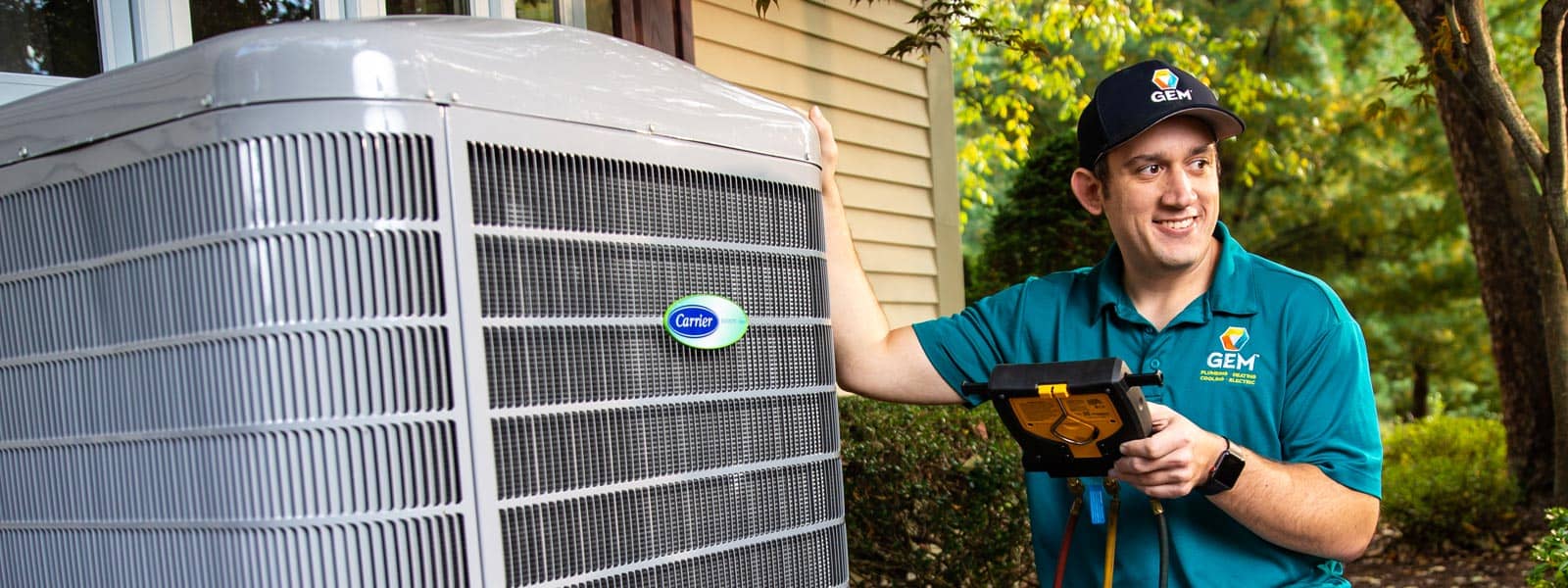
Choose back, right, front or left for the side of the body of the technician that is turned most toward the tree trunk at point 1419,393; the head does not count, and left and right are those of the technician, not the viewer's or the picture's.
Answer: back

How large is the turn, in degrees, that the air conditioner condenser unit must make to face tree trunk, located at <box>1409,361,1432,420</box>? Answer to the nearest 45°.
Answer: approximately 90° to its left

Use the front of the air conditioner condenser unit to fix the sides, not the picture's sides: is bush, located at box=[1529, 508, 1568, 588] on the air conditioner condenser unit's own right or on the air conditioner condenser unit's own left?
on the air conditioner condenser unit's own left

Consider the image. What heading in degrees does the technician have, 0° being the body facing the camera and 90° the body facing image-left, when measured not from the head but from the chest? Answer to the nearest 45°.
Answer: approximately 0°

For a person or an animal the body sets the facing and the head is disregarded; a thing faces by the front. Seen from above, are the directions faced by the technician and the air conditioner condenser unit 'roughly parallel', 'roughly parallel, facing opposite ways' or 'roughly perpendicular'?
roughly perpendicular

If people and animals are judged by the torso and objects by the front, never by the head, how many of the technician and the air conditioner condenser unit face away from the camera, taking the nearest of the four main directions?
0

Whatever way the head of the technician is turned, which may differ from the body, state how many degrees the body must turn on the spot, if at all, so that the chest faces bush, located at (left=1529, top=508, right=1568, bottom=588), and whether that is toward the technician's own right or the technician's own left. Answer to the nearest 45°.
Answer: approximately 135° to the technician's own left

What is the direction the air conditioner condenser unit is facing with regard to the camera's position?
facing the viewer and to the right of the viewer
